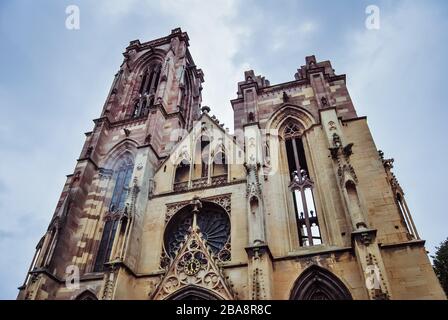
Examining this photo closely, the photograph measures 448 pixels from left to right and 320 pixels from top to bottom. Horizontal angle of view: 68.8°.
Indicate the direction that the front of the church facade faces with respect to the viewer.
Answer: facing the viewer
